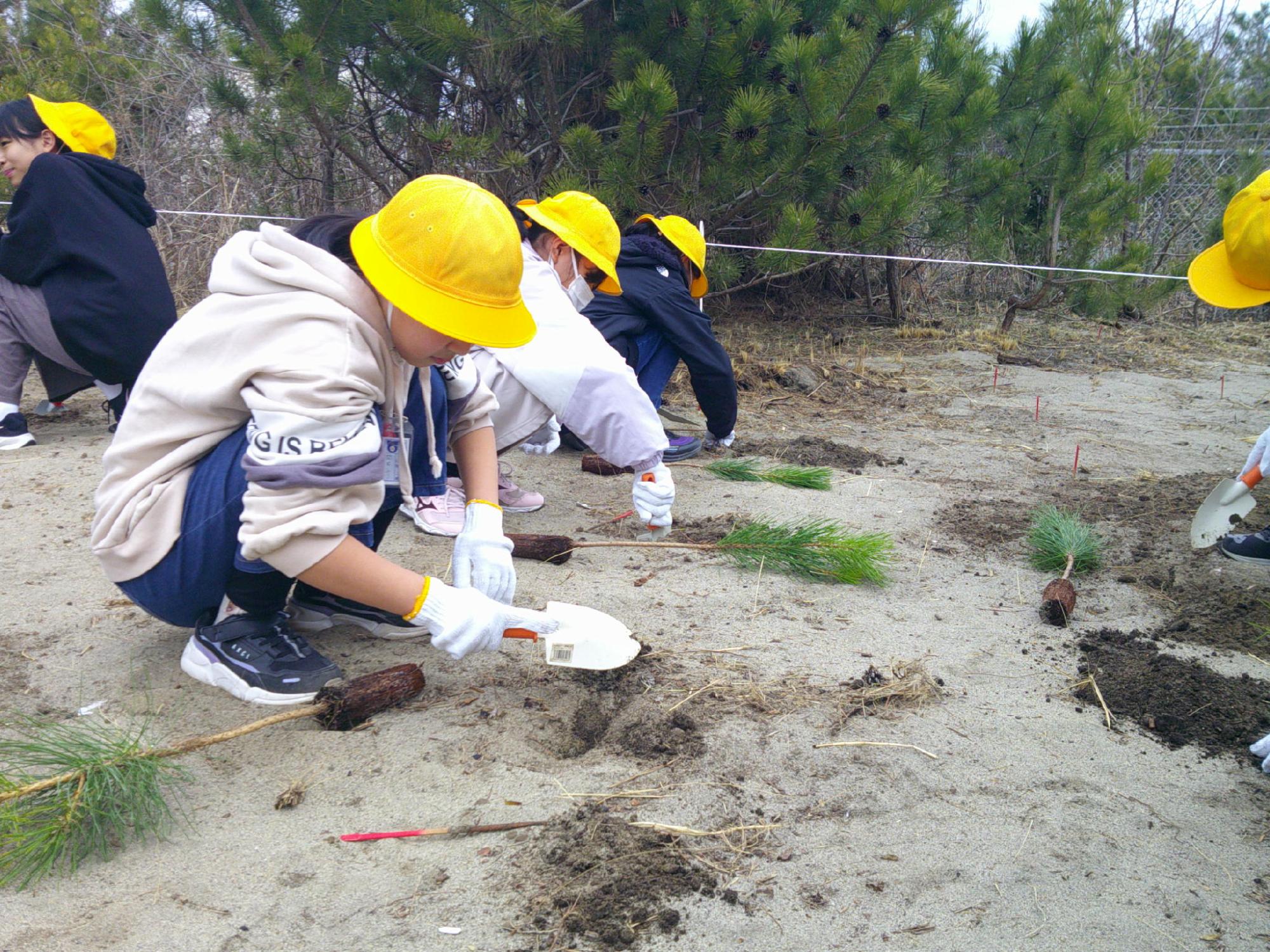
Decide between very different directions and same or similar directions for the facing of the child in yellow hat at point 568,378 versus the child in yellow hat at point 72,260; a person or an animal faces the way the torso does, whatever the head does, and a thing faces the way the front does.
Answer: very different directions

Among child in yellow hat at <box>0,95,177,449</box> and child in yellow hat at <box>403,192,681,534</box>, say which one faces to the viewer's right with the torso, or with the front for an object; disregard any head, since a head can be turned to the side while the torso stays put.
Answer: child in yellow hat at <box>403,192,681,534</box>

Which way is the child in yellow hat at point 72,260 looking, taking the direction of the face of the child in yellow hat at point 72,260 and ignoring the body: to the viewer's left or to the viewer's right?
to the viewer's left

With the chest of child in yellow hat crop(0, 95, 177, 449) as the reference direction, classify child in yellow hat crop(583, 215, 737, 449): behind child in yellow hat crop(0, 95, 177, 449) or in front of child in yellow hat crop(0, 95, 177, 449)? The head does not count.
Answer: behind

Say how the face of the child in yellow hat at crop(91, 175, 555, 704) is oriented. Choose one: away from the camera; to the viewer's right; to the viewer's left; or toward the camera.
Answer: to the viewer's right

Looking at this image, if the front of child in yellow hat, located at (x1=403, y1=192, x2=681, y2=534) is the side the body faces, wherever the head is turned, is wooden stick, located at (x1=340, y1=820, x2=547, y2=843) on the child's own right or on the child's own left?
on the child's own right

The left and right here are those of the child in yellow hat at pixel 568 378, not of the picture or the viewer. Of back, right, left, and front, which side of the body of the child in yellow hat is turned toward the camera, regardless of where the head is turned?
right

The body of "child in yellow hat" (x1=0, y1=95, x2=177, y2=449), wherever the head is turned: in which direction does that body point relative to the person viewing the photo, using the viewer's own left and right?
facing to the left of the viewer

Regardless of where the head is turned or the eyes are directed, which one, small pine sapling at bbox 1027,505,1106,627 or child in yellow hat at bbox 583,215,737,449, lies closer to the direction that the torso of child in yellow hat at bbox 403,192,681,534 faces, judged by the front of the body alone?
the small pine sapling

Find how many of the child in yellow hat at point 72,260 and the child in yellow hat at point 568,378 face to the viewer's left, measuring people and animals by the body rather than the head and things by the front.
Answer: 1

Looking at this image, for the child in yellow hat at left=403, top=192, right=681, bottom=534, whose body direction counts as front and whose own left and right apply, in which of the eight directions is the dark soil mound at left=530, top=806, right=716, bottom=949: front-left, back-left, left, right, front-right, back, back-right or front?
right

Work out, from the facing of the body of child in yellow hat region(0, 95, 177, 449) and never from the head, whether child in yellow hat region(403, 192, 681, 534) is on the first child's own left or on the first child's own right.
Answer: on the first child's own left

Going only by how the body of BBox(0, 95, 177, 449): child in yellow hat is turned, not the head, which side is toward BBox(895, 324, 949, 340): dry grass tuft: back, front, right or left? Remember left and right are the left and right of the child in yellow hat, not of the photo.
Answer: back

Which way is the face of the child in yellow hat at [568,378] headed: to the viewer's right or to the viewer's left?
to the viewer's right
